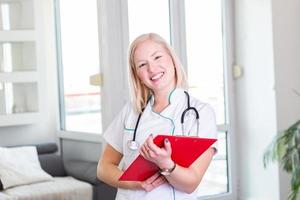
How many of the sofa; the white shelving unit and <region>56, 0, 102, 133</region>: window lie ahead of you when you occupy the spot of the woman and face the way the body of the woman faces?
0

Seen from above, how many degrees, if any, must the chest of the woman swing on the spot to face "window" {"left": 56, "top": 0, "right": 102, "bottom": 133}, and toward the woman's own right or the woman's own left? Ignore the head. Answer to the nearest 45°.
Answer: approximately 180°

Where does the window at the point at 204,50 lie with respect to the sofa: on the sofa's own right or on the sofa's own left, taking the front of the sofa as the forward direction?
on the sofa's own left

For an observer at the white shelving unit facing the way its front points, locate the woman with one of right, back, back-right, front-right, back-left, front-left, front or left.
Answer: front

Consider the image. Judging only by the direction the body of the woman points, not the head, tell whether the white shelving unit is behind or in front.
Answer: behind

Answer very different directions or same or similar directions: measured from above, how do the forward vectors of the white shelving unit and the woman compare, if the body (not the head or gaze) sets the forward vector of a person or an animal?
same or similar directions

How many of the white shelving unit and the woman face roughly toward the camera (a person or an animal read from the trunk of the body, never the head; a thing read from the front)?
2

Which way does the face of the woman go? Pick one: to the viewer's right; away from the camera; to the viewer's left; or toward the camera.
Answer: toward the camera

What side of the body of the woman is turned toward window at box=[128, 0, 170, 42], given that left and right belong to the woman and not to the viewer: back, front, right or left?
back

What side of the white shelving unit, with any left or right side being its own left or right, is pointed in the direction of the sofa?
front

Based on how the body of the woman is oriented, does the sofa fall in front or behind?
behind

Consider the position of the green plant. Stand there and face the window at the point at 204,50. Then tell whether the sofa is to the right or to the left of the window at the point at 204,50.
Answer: left

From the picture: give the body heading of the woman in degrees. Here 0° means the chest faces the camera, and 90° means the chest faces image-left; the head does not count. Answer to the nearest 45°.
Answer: approximately 0°

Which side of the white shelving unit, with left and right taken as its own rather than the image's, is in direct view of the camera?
front
